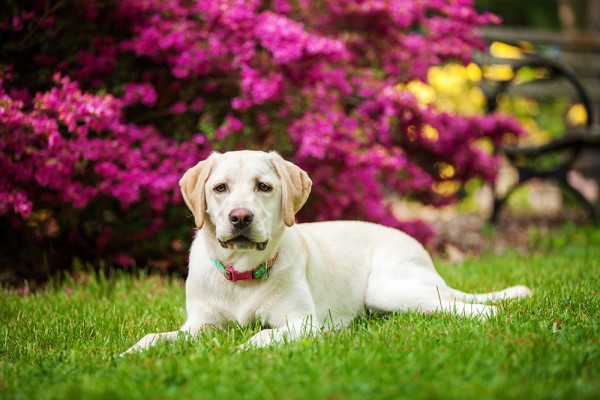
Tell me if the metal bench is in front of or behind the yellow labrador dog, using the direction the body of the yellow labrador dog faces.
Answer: behind

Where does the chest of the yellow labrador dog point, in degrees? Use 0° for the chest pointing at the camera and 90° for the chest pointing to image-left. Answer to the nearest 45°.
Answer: approximately 45°
